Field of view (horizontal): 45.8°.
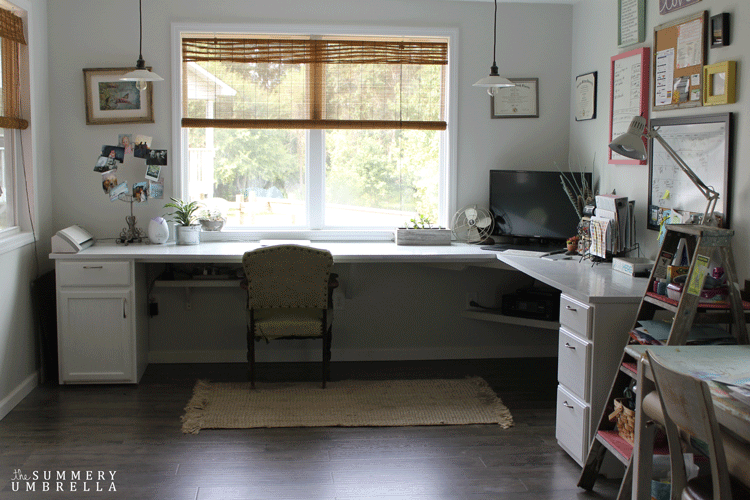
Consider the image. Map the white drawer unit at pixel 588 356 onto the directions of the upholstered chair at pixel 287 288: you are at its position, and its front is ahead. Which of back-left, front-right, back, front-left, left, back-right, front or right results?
back-right

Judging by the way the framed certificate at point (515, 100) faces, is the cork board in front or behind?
in front

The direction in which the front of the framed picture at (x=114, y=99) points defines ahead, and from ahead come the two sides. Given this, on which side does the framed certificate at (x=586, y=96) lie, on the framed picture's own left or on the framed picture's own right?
on the framed picture's own left

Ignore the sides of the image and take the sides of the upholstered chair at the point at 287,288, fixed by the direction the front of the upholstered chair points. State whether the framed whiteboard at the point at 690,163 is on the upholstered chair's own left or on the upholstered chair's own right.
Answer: on the upholstered chair's own right

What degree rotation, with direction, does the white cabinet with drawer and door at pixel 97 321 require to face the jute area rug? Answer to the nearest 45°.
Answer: approximately 45° to its left

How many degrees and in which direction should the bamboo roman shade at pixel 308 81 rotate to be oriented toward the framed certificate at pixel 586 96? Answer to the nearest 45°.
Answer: approximately 90° to its left

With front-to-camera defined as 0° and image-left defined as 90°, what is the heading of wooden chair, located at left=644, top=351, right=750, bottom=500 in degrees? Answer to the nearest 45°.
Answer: approximately 225°

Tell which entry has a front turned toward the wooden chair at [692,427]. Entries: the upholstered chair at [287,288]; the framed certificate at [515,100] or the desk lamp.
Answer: the framed certificate

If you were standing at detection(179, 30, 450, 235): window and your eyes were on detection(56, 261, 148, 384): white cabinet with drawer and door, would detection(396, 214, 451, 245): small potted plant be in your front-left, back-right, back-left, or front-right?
back-left

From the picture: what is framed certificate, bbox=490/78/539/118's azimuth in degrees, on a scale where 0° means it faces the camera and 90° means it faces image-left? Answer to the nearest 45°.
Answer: approximately 0°

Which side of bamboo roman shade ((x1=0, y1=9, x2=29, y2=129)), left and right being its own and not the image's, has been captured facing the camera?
right
